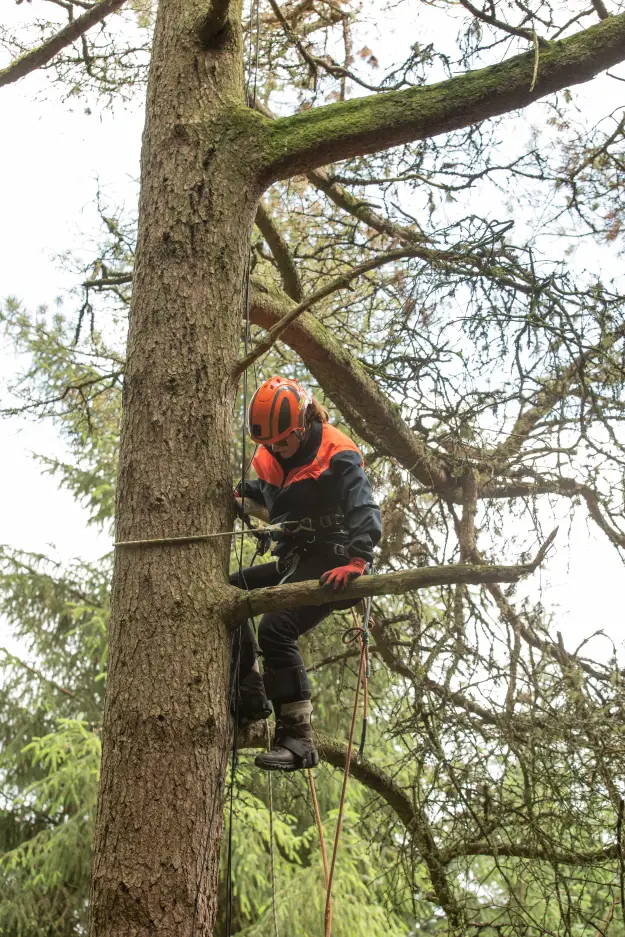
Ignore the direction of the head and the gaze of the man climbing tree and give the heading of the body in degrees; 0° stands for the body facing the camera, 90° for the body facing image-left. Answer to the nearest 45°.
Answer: approximately 45°
